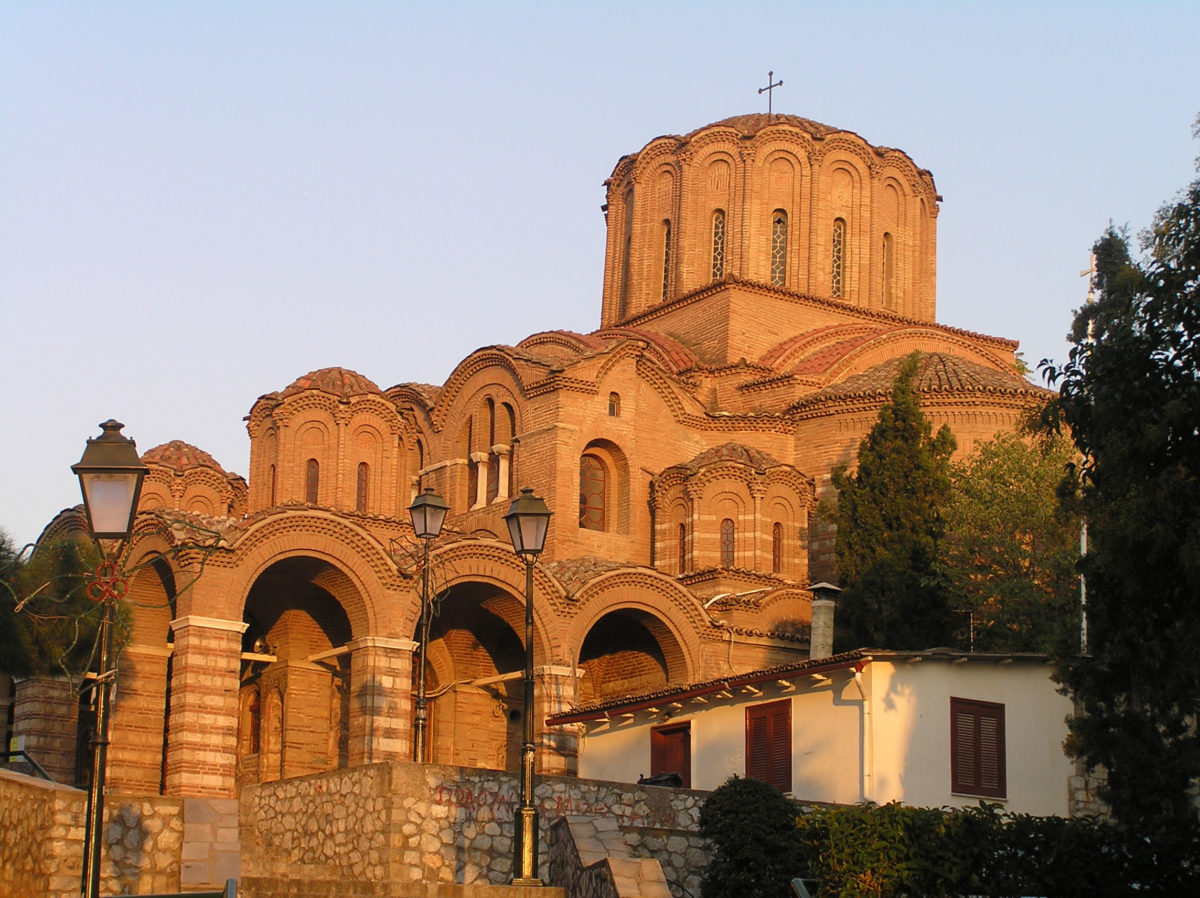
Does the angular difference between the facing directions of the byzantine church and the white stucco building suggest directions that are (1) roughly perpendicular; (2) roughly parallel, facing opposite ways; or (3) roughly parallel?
roughly parallel

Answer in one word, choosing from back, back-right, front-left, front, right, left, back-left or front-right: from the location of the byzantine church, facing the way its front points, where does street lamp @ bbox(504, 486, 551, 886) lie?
front-left

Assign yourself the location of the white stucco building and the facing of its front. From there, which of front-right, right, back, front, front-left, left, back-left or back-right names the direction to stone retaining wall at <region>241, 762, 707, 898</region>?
front

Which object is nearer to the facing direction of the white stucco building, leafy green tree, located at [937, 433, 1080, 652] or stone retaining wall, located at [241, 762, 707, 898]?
the stone retaining wall

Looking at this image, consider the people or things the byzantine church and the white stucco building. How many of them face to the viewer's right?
0

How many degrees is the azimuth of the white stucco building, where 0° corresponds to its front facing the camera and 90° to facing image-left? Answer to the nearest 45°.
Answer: approximately 45°

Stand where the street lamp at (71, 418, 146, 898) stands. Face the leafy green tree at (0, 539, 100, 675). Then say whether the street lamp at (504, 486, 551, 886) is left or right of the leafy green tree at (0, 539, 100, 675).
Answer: right

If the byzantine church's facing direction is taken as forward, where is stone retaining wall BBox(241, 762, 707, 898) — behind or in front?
in front

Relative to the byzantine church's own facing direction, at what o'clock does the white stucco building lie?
The white stucco building is roughly at 10 o'clock from the byzantine church.

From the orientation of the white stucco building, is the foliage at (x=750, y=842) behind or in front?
in front

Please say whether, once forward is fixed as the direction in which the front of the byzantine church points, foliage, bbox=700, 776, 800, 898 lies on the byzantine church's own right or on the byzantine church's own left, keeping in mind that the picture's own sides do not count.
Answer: on the byzantine church's own left

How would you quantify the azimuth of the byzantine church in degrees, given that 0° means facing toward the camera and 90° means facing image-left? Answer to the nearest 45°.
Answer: approximately 45°

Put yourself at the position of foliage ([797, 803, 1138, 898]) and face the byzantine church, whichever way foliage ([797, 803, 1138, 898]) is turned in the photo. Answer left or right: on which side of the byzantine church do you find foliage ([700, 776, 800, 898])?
left

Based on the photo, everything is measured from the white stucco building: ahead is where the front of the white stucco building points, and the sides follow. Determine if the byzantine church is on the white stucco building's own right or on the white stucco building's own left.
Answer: on the white stucco building's own right
